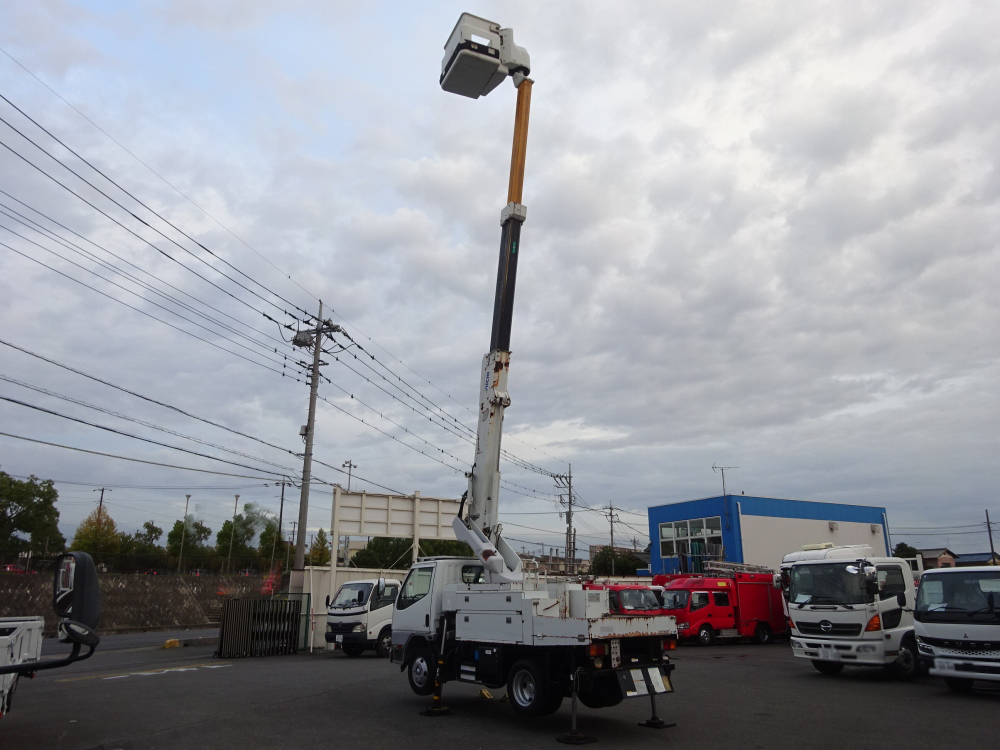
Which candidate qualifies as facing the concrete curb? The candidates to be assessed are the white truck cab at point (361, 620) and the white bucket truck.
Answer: the white bucket truck

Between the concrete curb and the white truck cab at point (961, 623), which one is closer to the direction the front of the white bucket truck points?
the concrete curb

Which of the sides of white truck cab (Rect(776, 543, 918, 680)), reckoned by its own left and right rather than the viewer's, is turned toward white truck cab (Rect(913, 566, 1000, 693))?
left

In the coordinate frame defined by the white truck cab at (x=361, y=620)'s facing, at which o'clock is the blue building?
The blue building is roughly at 6 o'clock from the white truck cab.

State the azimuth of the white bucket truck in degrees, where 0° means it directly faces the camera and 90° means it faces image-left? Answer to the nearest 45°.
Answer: approximately 135°

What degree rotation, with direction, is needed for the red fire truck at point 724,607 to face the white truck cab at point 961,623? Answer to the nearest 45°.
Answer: approximately 45° to its left

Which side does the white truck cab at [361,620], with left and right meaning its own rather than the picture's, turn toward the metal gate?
right

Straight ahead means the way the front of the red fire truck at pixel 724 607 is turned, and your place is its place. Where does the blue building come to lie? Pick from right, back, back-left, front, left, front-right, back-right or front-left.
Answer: back-right

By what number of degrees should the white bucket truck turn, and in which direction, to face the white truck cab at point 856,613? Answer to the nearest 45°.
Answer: approximately 90° to its right

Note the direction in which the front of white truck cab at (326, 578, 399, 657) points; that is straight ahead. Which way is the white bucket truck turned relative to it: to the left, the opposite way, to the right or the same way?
to the right

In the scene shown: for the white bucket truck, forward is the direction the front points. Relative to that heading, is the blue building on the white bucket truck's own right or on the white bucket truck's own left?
on the white bucket truck's own right

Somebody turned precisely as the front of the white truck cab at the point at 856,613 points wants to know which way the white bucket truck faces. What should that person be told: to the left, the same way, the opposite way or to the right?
to the right

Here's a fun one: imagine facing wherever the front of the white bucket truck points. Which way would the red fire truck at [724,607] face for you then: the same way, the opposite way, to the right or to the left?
to the left

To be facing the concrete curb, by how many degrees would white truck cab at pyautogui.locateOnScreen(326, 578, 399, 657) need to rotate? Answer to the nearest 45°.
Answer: approximately 90° to its right

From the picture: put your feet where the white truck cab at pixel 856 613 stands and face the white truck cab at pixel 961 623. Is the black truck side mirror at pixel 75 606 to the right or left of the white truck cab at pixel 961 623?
right

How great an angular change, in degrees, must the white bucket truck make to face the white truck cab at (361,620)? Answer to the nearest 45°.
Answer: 0° — it already faces it

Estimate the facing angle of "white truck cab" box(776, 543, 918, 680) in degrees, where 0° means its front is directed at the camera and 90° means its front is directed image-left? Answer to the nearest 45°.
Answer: approximately 45°
